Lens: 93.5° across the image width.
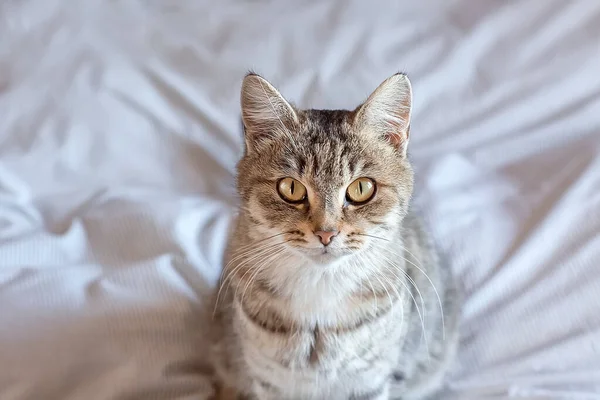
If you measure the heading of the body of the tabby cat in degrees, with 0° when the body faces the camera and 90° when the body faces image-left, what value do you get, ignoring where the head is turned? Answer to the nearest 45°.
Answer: approximately 0°
